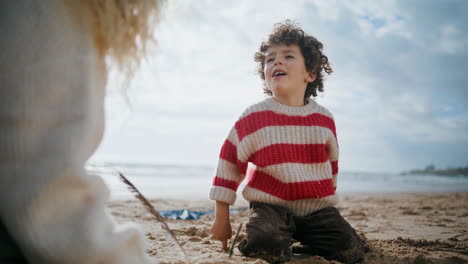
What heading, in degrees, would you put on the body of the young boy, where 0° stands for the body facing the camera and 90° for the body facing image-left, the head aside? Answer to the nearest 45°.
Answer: approximately 0°

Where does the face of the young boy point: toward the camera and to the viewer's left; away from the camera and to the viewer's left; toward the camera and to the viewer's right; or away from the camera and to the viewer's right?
toward the camera and to the viewer's left
